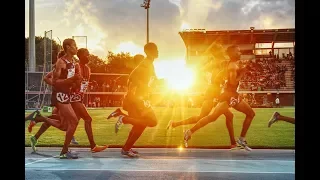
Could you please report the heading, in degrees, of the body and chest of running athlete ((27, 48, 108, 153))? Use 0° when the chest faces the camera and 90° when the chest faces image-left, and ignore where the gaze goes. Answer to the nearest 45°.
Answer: approximately 270°

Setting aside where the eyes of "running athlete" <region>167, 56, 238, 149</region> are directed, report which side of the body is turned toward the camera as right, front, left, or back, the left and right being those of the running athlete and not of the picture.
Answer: right

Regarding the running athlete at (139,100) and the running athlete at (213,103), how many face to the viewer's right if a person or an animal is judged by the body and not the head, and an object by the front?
2

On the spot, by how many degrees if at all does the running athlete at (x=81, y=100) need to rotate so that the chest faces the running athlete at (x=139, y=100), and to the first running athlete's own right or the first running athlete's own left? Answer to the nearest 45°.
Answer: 0° — they already face them

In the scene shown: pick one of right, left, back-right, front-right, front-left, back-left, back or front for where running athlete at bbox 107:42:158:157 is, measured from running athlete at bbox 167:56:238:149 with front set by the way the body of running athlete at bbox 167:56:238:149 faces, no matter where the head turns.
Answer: back

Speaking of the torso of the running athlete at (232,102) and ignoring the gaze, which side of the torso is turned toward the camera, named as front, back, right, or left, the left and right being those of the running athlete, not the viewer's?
right

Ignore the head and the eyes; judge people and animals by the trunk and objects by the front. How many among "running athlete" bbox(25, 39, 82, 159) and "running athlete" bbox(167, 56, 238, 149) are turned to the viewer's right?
2

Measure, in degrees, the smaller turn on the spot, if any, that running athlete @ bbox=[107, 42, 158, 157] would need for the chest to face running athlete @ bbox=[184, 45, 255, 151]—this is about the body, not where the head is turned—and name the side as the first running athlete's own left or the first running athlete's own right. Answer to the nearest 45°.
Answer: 0° — they already face them

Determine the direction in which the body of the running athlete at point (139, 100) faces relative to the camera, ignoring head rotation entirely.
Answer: to the viewer's right

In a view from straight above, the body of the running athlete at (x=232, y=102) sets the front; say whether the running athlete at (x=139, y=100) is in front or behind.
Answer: behind

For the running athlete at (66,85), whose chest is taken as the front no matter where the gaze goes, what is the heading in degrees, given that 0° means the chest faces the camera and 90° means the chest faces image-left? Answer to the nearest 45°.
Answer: approximately 270°
